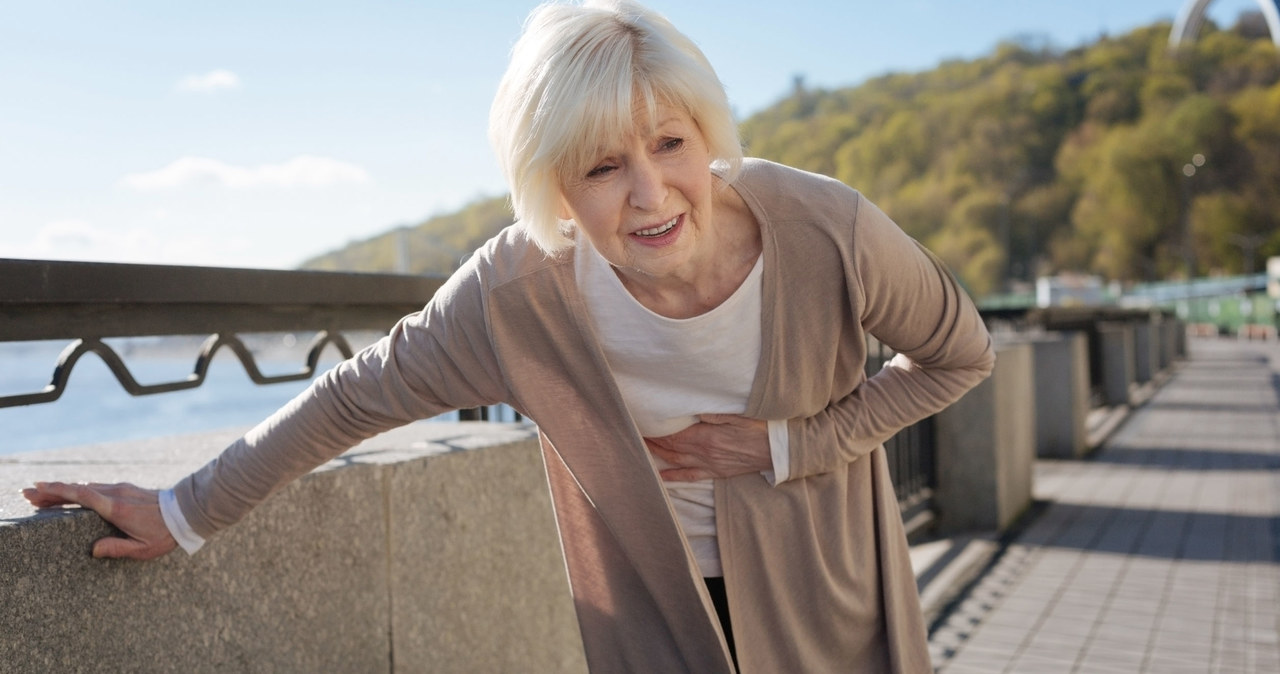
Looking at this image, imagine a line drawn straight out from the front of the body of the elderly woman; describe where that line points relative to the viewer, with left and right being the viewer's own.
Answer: facing the viewer

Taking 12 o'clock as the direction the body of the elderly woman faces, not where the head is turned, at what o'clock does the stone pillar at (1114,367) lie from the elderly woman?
The stone pillar is roughly at 7 o'clock from the elderly woman.

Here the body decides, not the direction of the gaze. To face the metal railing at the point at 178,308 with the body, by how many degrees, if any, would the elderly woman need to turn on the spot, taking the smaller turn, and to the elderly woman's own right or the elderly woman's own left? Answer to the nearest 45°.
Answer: approximately 135° to the elderly woman's own right

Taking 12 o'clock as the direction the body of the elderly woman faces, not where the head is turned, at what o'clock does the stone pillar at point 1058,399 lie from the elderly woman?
The stone pillar is roughly at 7 o'clock from the elderly woman.

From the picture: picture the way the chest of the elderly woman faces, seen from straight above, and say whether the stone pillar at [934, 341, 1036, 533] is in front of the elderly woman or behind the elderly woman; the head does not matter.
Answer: behind
